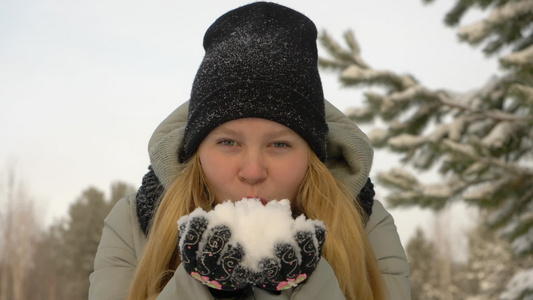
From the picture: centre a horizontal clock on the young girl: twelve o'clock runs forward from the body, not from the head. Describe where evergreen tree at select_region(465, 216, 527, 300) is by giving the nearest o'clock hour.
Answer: The evergreen tree is roughly at 7 o'clock from the young girl.

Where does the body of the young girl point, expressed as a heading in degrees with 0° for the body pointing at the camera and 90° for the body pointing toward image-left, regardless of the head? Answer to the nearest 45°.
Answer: approximately 0°

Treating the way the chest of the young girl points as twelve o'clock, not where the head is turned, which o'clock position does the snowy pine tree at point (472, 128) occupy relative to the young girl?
The snowy pine tree is roughly at 7 o'clock from the young girl.
